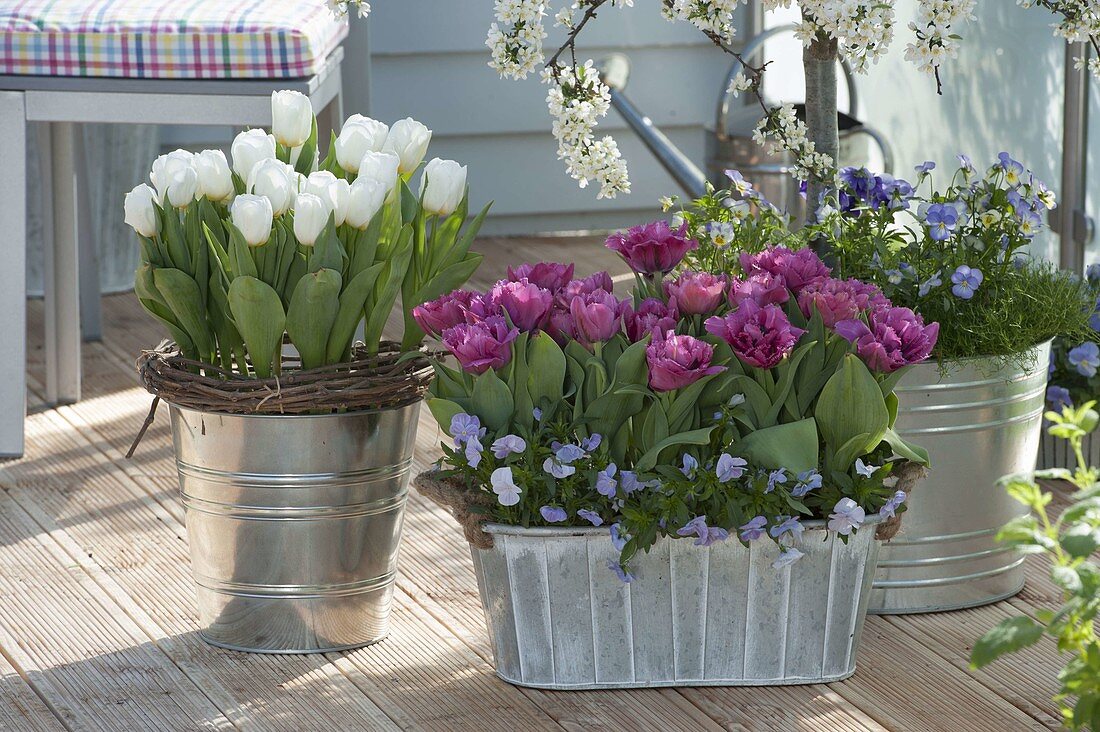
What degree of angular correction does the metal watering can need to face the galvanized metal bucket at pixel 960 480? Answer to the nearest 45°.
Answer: approximately 90° to its left

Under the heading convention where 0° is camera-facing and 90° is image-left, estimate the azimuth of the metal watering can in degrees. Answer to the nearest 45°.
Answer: approximately 90°

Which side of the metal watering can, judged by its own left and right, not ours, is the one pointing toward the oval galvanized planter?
left

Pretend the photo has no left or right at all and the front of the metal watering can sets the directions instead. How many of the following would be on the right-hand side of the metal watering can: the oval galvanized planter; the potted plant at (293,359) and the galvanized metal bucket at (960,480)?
0

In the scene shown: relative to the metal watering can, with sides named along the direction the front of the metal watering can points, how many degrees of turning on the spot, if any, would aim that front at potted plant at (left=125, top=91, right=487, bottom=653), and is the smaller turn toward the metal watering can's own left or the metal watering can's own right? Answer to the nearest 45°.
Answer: approximately 90° to the metal watering can's own left

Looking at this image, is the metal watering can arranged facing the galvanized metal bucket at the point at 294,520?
no

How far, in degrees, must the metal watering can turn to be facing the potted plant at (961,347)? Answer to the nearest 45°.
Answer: approximately 90° to its left
